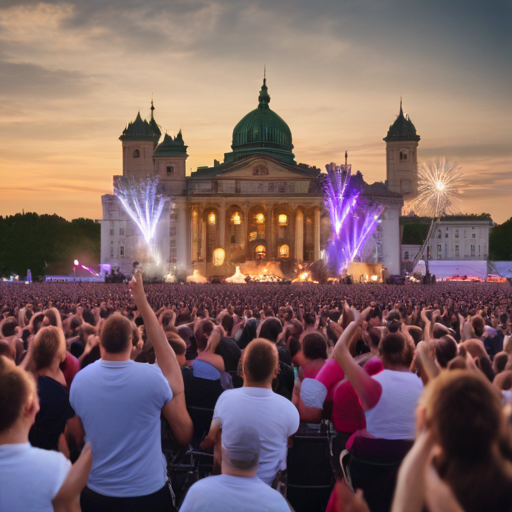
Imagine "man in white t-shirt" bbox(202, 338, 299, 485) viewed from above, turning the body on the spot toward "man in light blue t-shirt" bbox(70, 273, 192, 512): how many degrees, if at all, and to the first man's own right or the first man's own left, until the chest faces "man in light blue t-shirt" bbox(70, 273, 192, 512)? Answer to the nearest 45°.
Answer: approximately 90° to the first man's own left

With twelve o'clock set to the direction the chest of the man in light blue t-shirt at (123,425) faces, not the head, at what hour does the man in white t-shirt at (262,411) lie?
the man in white t-shirt at (262,411) is roughly at 3 o'clock from the man in light blue t-shirt at (123,425).

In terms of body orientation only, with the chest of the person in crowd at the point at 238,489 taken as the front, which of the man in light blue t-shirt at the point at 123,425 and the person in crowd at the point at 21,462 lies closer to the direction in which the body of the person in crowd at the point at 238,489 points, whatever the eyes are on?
the man in light blue t-shirt

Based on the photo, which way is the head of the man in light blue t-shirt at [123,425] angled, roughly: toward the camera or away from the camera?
away from the camera

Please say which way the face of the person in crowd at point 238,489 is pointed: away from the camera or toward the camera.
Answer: away from the camera

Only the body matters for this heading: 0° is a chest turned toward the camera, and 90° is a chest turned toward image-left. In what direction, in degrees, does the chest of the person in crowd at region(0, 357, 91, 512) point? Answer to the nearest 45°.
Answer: approximately 225°

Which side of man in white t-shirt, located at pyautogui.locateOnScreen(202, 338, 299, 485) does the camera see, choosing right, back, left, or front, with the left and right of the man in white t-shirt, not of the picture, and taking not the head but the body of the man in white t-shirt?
back

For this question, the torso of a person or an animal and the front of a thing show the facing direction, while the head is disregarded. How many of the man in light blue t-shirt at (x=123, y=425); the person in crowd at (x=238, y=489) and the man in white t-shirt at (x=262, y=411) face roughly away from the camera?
3

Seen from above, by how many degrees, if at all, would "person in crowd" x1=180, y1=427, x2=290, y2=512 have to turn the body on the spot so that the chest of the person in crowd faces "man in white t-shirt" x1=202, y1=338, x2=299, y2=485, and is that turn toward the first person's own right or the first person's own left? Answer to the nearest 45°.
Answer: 0° — they already face them

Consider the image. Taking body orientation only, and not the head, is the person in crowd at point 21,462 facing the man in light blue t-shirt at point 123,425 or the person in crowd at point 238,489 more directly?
the man in light blue t-shirt

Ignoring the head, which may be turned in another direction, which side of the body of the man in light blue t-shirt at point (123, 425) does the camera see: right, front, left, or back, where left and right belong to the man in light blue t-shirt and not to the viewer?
back

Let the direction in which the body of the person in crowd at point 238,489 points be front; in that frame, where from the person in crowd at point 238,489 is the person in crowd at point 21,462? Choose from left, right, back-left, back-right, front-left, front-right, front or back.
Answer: left

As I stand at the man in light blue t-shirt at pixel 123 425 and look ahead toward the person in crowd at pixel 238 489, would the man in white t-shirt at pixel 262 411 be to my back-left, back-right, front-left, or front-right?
front-left

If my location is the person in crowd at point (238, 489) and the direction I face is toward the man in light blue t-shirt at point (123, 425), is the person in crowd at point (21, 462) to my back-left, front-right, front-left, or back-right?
front-left

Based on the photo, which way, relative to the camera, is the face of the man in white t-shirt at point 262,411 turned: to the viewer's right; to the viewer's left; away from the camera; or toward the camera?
away from the camera

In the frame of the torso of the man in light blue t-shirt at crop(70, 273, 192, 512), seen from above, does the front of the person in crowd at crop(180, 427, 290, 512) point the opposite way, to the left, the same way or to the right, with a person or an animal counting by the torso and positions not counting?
the same way
